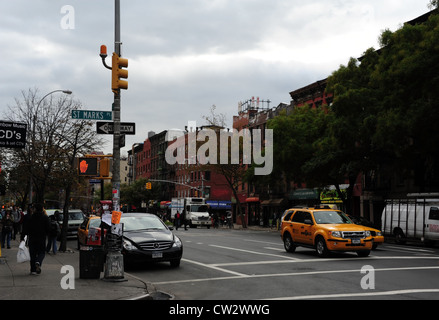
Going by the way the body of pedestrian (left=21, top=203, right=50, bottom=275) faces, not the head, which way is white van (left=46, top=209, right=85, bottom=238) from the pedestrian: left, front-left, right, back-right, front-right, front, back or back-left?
front

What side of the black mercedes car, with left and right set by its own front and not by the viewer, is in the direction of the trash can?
front

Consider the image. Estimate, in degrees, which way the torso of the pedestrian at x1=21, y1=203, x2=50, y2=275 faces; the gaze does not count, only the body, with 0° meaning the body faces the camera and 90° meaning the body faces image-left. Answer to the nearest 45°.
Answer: approximately 180°

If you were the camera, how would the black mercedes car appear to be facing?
facing the viewer and to the right of the viewer

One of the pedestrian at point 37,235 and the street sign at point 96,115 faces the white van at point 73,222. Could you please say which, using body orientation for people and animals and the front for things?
the pedestrian

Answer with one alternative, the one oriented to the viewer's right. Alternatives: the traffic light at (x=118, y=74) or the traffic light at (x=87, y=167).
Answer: the traffic light at (x=118, y=74)

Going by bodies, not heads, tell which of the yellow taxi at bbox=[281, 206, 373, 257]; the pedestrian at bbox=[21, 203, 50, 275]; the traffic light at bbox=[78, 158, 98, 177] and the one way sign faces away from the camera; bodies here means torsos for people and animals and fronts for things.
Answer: the pedestrian

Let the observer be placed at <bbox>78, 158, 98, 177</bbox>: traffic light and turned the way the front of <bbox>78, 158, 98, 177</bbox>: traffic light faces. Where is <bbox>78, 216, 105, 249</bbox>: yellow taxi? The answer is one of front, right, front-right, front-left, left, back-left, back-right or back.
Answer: back

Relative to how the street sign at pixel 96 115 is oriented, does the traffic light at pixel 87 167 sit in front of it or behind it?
behind
